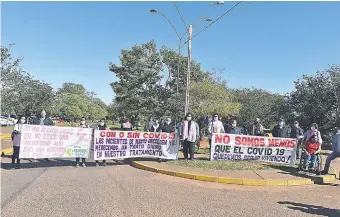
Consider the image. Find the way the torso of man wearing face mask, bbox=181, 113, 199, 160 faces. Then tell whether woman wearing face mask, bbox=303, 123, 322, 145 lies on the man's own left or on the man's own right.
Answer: on the man's own left

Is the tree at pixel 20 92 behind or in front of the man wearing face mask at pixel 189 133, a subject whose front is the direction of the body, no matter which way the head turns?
behind

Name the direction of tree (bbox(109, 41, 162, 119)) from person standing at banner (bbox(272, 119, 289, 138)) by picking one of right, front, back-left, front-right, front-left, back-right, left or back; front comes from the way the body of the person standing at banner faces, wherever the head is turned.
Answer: back-right

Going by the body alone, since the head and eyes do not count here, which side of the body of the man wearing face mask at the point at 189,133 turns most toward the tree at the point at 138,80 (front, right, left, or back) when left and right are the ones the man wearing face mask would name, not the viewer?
back

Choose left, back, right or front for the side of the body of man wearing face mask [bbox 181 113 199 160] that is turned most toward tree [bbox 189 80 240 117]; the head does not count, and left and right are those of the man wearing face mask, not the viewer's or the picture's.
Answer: back

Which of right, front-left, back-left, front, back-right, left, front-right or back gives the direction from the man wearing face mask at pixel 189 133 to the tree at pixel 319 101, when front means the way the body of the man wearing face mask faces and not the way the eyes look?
back-left

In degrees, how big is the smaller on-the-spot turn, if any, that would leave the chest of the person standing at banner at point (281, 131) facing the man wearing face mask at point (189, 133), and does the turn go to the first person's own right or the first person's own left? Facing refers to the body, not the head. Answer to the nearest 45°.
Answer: approximately 45° to the first person's own right

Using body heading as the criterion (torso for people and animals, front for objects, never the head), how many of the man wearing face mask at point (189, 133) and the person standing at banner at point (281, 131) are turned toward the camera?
2

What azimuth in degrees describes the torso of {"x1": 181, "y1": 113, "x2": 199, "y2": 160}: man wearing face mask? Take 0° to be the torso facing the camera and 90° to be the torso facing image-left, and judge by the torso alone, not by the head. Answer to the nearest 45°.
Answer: approximately 0°

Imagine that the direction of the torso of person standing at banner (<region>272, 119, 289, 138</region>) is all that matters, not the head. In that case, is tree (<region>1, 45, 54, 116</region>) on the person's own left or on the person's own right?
on the person's own right

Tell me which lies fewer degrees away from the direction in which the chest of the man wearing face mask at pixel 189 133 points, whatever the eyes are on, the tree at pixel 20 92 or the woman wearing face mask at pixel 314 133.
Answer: the woman wearing face mask

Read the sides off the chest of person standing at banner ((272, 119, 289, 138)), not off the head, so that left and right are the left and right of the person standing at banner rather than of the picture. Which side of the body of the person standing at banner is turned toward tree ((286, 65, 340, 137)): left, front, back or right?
back

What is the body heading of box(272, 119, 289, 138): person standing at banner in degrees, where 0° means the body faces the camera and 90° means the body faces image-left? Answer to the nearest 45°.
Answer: approximately 0°
